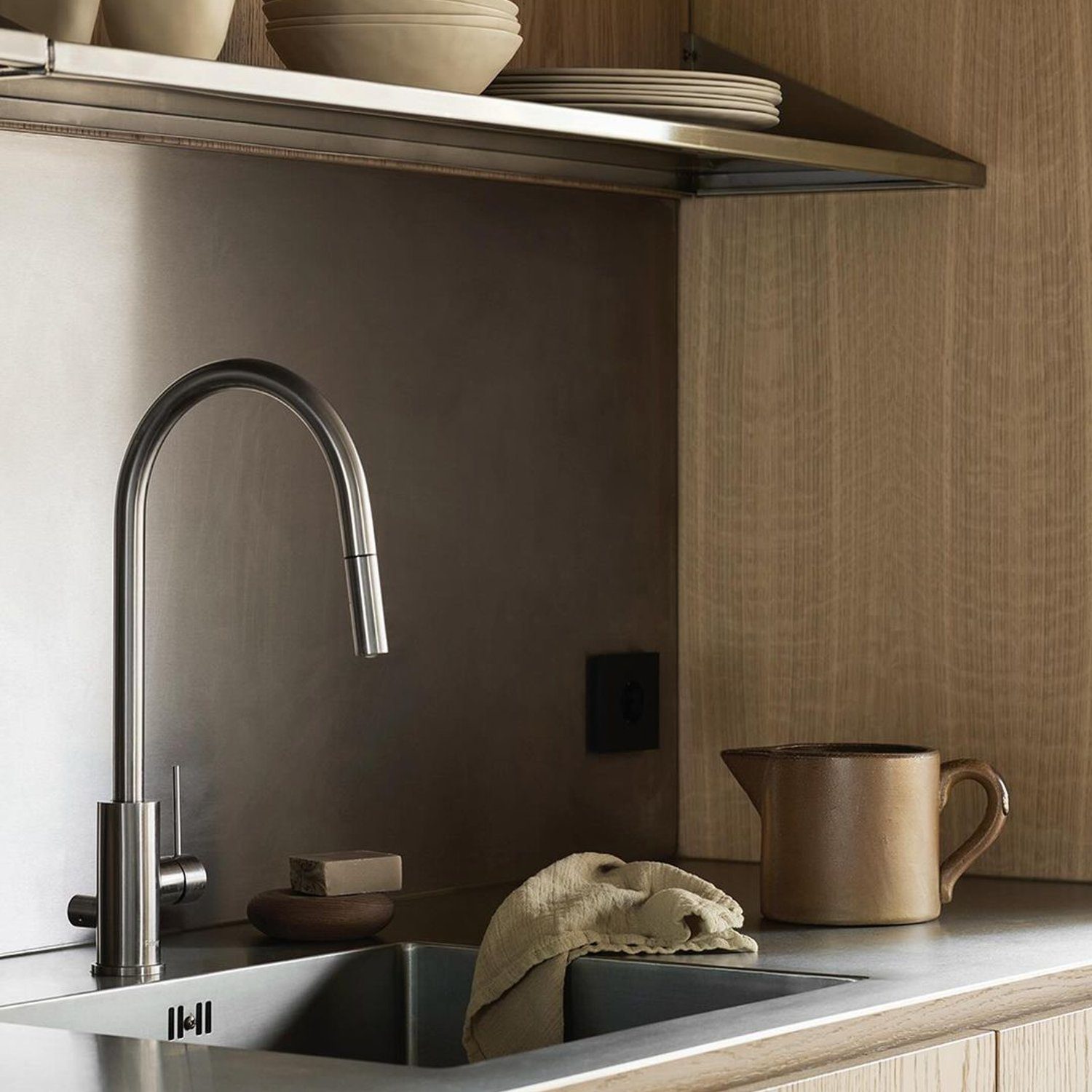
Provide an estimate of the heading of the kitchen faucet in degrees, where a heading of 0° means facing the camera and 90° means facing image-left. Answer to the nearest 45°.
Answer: approximately 315°

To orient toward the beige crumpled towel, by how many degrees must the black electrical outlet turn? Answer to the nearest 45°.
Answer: approximately 45° to its right

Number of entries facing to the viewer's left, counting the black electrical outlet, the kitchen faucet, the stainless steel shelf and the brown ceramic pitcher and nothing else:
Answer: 1

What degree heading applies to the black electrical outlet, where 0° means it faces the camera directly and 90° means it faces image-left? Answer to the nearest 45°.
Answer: approximately 315°

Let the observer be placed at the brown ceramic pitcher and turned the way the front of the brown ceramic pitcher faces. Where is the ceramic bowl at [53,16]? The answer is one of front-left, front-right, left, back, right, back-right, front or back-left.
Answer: front-left

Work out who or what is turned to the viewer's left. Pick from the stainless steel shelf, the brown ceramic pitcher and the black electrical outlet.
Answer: the brown ceramic pitcher

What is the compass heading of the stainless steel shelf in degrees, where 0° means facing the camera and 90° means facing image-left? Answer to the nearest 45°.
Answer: approximately 315°

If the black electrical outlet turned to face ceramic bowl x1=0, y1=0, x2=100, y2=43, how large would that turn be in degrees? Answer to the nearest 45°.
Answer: approximately 90° to its right

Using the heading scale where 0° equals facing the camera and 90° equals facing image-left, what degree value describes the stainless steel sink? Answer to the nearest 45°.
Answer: approximately 315°

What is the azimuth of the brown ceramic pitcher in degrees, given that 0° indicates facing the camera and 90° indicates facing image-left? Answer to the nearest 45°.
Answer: approximately 90°
